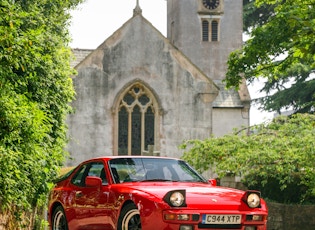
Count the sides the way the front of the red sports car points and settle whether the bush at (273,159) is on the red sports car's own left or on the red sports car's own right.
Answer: on the red sports car's own left

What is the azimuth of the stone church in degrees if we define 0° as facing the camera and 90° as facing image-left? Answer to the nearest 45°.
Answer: approximately 0°

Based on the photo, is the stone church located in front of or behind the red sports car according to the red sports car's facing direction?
behind

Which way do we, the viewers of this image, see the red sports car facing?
facing the viewer and to the right of the viewer

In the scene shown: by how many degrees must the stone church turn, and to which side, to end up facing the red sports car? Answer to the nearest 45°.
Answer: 0° — it already faces it

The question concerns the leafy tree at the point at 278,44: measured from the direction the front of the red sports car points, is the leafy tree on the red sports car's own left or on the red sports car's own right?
on the red sports car's own left

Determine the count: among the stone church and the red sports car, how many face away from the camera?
0

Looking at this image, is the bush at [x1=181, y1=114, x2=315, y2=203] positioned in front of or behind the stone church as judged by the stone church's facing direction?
in front
